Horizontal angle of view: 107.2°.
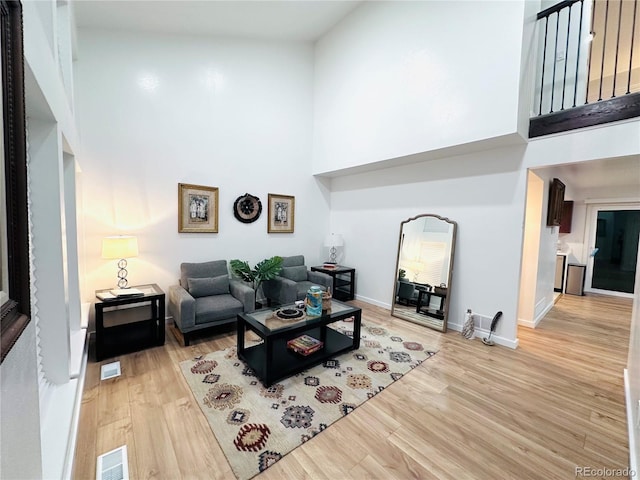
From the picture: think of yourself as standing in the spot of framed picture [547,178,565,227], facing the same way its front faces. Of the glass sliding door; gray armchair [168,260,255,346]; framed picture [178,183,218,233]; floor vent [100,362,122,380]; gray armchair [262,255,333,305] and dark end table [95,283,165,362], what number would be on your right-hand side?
5

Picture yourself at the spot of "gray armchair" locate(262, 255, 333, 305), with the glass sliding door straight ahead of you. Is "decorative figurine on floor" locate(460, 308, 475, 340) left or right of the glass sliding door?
right

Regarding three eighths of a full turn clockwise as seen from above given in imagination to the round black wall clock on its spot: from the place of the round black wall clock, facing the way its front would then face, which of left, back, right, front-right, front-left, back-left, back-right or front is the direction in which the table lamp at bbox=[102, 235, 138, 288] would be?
left

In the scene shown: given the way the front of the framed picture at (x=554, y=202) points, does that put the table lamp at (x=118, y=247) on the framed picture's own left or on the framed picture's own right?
on the framed picture's own right

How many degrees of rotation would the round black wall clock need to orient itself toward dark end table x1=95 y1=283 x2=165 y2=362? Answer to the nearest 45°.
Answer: approximately 45° to its right

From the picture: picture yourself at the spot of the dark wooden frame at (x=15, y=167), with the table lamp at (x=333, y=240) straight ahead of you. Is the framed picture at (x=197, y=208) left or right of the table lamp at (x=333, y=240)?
left

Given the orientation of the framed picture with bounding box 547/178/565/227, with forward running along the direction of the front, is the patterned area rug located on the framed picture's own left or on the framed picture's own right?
on the framed picture's own right

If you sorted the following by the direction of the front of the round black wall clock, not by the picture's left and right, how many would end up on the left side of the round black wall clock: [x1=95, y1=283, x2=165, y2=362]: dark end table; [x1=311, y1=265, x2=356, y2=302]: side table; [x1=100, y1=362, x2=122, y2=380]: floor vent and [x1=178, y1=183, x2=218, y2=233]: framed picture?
1

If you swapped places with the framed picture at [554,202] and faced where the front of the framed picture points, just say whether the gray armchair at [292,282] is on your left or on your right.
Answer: on your right

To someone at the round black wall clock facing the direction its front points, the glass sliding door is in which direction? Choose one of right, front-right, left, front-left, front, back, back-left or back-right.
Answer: left

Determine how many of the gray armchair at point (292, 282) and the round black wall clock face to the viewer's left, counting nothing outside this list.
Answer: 0

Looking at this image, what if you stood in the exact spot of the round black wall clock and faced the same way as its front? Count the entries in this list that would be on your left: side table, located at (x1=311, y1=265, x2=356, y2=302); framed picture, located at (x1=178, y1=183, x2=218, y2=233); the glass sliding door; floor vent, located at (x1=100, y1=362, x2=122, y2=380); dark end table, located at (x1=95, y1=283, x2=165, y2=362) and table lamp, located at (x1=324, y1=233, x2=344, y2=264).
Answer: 3

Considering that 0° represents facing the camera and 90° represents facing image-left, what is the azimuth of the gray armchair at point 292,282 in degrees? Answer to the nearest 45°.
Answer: approximately 315°

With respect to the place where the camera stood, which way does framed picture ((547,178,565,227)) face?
facing the viewer and to the right of the viewer

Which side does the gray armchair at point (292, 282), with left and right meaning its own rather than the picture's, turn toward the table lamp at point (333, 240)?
left
